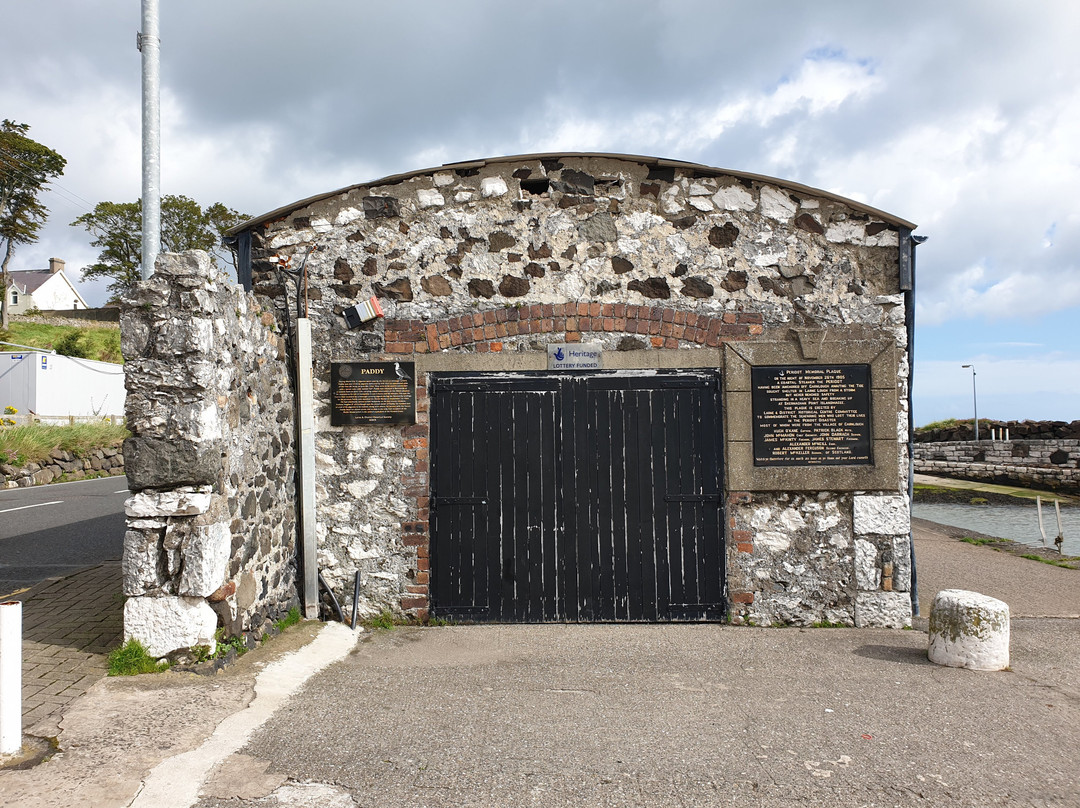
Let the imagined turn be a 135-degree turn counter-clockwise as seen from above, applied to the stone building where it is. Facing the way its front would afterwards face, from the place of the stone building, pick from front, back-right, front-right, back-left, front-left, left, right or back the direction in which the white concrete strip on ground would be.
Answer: back

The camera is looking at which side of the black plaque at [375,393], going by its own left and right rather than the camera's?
front

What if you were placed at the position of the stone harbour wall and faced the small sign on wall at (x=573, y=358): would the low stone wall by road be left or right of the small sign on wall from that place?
right

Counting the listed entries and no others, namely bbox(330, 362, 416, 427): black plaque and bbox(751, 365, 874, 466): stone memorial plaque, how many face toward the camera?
2

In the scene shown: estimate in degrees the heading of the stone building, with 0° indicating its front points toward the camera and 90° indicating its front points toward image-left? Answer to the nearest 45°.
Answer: approximately 0°

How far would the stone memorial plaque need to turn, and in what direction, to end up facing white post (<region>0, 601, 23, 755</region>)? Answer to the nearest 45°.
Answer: approximately 45° to its right

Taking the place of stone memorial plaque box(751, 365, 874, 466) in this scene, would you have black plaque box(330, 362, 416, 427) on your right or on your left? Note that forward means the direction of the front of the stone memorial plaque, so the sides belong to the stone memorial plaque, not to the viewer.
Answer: on your right

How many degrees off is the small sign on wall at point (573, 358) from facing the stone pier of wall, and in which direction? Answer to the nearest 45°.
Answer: approximately 45° to its right

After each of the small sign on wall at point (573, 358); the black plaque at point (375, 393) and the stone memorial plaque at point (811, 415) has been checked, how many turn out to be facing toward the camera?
3

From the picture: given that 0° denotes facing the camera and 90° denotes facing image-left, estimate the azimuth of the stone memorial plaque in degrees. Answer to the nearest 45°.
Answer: approximately 0°

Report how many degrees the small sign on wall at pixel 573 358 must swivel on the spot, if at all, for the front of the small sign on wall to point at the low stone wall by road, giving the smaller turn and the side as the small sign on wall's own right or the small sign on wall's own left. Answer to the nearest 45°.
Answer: approximately 135° to the small sign on wall's own right

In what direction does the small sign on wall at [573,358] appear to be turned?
toward the camera
